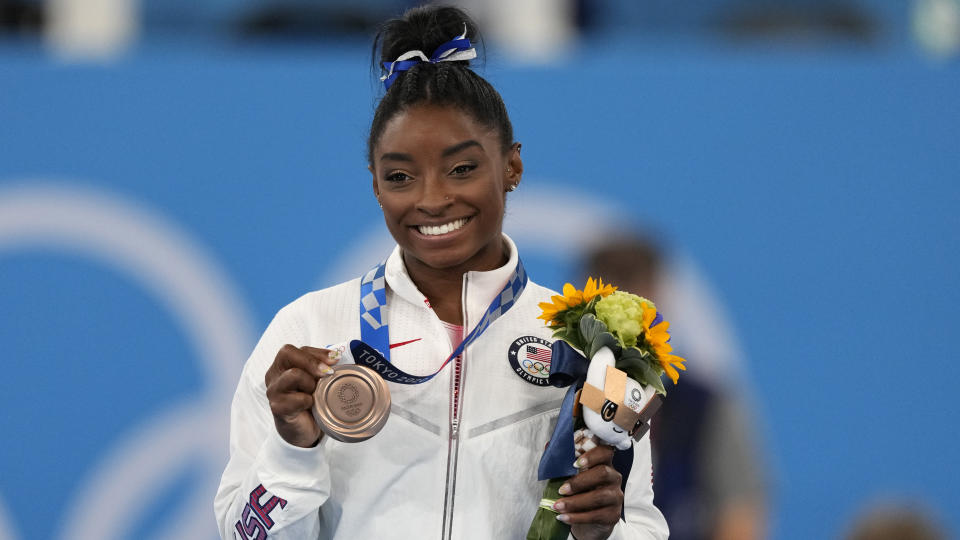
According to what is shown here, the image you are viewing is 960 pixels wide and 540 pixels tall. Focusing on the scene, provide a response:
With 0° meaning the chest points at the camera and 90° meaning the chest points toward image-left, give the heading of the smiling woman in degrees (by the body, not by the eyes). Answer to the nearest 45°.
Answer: approximately 0°
